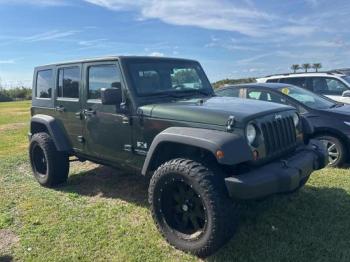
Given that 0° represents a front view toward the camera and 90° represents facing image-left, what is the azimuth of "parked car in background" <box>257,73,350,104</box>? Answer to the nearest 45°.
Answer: approximately 315°

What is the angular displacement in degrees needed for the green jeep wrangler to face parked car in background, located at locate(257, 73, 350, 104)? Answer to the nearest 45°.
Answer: approximately 90° to its left

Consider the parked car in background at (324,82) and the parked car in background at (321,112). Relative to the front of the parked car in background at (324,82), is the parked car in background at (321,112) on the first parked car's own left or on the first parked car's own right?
on the first parked car's own right

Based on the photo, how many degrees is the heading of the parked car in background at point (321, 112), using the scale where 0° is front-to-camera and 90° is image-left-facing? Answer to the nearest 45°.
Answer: approximately 315°

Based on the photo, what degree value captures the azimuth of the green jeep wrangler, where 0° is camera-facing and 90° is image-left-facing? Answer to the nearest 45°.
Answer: approximately 315°

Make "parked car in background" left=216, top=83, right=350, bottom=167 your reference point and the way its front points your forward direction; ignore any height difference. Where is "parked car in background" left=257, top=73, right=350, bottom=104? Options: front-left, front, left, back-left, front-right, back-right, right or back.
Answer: back-left
